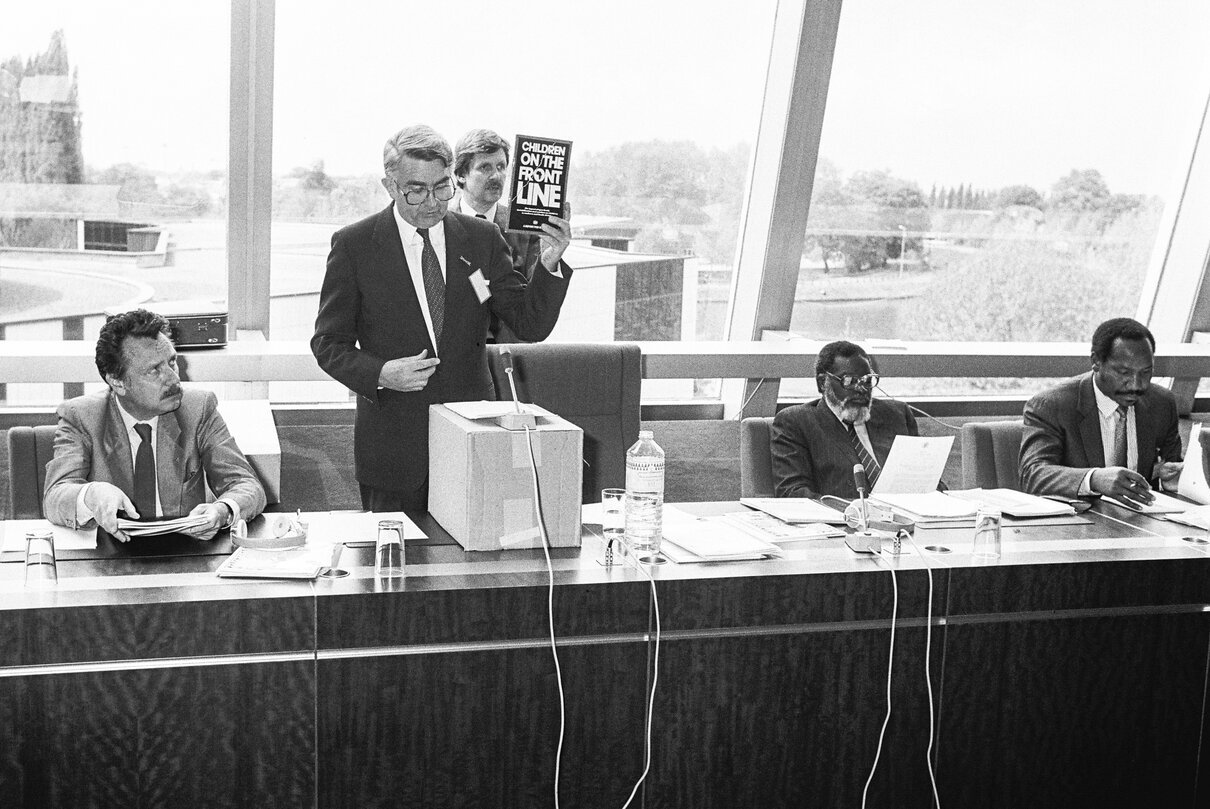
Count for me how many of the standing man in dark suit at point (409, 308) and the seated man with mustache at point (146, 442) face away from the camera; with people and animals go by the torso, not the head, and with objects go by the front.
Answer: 0

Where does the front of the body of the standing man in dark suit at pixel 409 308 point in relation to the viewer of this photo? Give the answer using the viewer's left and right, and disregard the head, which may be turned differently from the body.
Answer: facing the viewer and to the right of the viewer

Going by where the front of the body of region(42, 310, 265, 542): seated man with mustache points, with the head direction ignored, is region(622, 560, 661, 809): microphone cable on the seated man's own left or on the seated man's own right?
on the seated man's own left

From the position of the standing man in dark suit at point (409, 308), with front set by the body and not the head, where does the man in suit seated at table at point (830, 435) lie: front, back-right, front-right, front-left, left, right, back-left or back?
front-left

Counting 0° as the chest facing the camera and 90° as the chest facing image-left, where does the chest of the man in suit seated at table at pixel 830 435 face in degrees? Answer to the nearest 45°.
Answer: approximately 315°

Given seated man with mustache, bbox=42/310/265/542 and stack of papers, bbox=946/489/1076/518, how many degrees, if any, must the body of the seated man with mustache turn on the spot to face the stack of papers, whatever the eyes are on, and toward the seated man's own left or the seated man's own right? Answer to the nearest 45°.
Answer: approximately 90° to the seated man's own left

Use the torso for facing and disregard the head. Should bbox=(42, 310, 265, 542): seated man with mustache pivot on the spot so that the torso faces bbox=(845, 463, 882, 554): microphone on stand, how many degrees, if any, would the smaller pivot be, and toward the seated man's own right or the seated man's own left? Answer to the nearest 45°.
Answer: approximately 45° to the seated man's own left

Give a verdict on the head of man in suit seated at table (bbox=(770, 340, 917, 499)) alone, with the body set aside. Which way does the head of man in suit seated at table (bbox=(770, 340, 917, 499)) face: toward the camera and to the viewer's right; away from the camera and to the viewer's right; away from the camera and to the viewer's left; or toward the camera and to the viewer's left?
toward the camera and to the viewer's right

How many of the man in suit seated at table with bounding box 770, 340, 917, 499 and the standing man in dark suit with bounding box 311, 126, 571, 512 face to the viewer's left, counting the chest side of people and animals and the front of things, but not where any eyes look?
0

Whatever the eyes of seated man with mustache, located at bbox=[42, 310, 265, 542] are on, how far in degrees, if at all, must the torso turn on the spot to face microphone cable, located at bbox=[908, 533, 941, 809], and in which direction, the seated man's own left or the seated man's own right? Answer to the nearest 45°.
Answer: approximately 45° to the seated man's own left

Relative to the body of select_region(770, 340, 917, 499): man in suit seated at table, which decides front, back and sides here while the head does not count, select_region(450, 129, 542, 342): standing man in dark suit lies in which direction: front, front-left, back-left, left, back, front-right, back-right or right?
back-right

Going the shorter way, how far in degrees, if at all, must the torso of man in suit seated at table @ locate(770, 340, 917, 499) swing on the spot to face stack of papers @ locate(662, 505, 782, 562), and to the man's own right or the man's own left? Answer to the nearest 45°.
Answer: approximately 45° to the man's own right

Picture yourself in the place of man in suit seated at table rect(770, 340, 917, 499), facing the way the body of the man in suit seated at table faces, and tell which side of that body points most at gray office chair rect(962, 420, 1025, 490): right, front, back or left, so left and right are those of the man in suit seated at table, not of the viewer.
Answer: left

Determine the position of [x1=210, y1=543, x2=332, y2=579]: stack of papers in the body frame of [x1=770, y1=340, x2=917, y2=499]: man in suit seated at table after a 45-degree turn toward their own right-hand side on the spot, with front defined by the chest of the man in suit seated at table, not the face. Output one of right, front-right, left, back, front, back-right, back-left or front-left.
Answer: front-right
